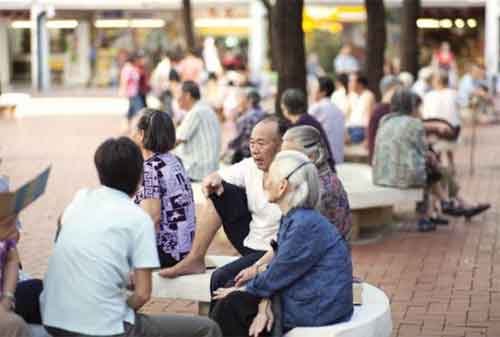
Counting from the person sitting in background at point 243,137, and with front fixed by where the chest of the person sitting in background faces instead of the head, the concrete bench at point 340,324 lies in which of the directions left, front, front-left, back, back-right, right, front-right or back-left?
left

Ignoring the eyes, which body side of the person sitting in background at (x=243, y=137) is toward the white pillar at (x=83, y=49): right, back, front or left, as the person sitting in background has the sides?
right

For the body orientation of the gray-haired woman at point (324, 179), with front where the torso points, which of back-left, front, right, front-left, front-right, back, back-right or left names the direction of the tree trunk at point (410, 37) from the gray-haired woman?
right

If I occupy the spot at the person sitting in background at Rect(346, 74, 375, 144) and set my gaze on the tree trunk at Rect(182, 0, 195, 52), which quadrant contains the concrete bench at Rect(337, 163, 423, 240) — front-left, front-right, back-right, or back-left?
back-left

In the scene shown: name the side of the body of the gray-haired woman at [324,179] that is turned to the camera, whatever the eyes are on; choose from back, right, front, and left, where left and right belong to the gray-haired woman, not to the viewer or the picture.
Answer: left

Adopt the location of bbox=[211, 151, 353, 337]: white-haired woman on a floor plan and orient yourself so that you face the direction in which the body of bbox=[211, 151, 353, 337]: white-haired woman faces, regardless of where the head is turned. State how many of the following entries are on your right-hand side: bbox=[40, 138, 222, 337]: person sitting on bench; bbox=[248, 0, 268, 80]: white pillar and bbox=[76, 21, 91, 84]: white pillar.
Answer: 2

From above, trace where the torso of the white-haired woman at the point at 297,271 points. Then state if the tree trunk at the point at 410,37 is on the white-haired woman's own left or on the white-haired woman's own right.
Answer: on the white-haired woman's own right

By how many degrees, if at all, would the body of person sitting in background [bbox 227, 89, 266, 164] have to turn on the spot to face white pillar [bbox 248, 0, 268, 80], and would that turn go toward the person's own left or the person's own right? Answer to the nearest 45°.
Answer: approximately 90° to the person's own right

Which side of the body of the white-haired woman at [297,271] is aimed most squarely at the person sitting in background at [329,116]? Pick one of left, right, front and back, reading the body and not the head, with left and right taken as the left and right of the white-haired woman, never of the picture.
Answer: right

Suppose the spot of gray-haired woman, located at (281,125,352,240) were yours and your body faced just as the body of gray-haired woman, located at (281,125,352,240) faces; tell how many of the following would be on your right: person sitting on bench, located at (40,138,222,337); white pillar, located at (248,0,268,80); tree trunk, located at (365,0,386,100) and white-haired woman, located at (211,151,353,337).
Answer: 2

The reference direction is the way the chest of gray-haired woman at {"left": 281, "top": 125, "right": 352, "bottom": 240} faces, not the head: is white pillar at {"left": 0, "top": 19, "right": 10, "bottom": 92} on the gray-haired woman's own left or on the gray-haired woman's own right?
on the gray-haired woman's own right

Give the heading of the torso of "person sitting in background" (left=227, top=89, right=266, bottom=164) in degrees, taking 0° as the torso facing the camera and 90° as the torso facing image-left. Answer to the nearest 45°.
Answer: approximately 90°

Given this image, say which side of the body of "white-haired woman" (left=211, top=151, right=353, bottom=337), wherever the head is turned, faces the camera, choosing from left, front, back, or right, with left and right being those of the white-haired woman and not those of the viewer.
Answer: left

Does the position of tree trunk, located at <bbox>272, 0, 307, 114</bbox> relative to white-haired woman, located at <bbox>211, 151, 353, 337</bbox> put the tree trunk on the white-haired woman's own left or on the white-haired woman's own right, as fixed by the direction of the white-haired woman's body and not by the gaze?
on the white-haired woman's own right

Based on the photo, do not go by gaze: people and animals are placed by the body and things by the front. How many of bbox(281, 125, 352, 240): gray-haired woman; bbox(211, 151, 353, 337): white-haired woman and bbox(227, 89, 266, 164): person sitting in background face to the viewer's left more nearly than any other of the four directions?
3
